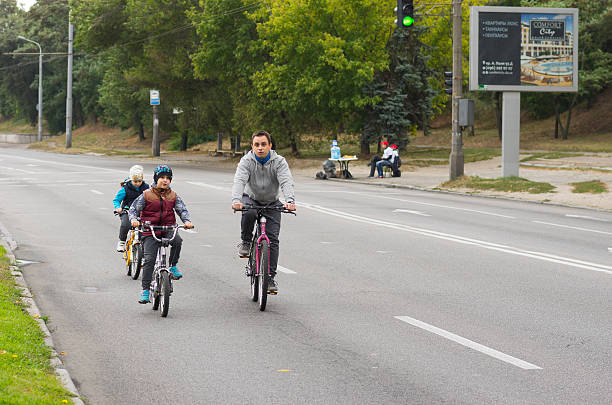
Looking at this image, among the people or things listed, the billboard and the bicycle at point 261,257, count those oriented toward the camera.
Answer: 2

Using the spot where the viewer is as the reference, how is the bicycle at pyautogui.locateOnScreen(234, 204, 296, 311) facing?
facing the viewer

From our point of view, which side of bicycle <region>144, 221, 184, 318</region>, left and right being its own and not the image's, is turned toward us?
front

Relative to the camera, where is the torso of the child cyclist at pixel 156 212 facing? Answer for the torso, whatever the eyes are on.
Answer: toward the camera

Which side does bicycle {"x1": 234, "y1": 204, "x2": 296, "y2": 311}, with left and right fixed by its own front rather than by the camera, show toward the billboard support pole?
back
